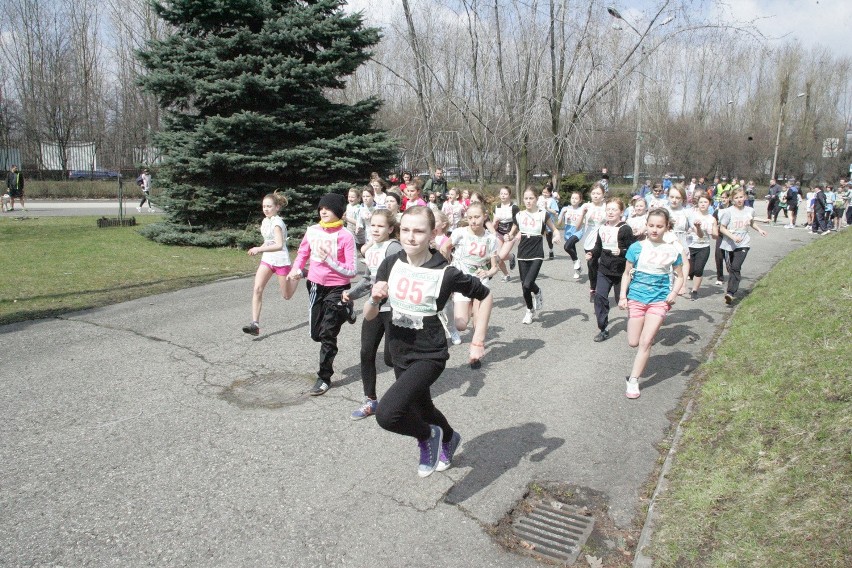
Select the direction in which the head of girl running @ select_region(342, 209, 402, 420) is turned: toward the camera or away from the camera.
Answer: toward the camera

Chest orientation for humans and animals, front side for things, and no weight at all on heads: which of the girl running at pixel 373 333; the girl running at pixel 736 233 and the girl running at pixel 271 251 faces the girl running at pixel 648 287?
the girl running at pixel 736 233

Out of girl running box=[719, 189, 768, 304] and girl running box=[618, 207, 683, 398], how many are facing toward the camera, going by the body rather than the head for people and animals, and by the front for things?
2

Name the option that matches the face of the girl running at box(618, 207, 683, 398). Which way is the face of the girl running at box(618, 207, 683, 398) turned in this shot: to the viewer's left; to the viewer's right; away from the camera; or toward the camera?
toward the camera

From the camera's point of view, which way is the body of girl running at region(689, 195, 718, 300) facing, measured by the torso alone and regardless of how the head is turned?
toward the camera

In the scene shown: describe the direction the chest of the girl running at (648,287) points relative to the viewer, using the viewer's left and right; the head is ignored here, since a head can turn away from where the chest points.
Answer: facing the viewer

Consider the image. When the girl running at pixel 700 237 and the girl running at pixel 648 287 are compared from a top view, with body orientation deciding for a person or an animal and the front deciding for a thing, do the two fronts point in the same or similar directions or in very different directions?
same or similar directions

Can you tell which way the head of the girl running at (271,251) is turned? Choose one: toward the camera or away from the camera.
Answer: toward the camera

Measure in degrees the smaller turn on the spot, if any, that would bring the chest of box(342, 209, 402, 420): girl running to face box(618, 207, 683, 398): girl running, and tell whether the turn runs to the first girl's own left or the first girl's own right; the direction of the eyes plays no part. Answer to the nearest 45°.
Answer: approximately 135° to the first girl's own left

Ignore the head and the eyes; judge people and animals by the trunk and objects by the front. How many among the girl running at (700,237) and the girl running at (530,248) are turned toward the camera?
2

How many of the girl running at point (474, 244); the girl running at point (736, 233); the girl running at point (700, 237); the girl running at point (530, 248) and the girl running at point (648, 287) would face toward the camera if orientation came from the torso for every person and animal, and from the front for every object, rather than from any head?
5

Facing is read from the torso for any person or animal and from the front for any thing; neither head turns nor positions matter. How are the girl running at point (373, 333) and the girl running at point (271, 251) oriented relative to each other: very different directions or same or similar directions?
same or similar directions

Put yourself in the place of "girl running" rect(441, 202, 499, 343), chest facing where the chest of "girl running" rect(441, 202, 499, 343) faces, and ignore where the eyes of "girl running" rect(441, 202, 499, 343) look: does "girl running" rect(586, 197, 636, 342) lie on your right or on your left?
on your left

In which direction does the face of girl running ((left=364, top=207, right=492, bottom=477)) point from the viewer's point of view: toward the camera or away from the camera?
toward the camera

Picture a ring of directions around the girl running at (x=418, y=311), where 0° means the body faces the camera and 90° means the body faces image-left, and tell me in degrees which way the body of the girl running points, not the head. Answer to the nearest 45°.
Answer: approximately 45°

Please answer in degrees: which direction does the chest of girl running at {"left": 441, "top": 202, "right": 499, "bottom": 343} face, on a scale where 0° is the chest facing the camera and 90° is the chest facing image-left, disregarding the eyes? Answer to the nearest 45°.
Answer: approximately 0°

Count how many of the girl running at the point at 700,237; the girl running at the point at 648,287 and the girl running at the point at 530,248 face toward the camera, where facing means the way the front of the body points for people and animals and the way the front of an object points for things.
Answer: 3

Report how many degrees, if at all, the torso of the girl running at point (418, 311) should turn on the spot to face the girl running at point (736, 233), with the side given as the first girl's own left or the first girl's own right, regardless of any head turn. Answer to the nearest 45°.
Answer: approximately 180°

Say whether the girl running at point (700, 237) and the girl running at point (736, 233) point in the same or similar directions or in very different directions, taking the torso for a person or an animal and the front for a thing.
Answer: same or similar directions

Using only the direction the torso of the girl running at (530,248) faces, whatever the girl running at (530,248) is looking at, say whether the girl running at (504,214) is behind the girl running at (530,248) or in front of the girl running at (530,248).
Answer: behind
